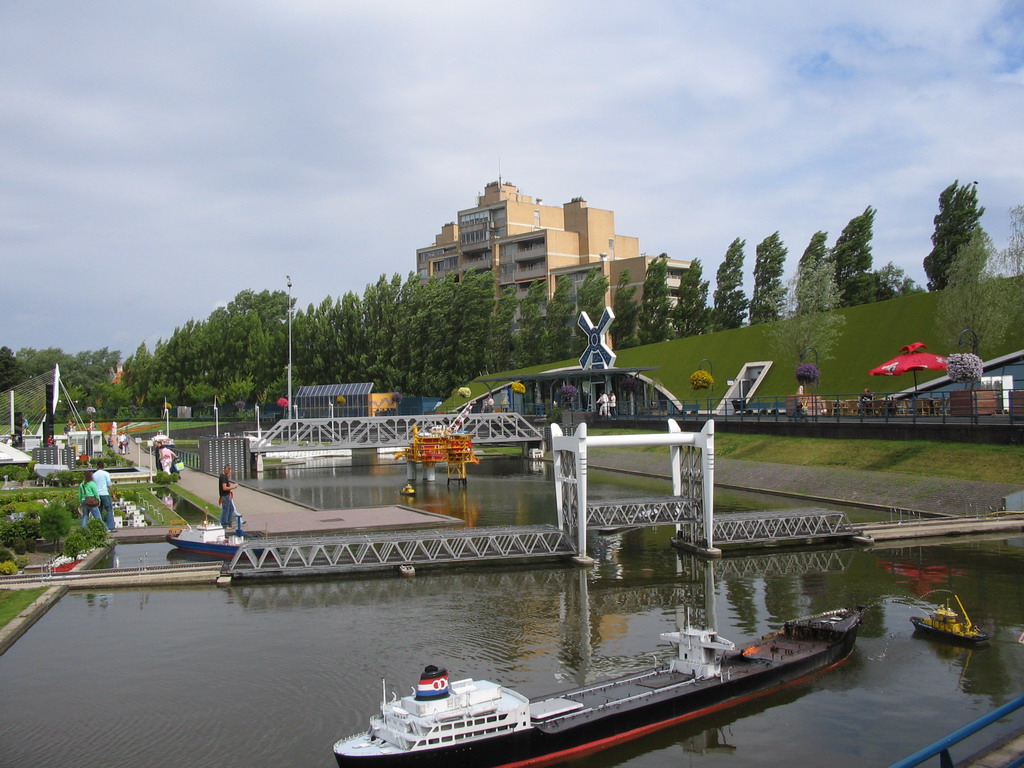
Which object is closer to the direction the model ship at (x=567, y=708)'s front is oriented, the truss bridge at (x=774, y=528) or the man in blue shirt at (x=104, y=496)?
the truss bridge

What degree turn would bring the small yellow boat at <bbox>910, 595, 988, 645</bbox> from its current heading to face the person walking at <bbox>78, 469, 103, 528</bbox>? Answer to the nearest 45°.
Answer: approximately 45° to its left

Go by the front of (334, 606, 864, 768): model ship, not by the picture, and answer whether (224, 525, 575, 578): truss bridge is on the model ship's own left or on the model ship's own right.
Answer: on the model ship's own left

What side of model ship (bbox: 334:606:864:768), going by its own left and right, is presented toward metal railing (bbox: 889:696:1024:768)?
right

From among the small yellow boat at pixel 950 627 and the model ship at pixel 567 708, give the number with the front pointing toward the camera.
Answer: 0

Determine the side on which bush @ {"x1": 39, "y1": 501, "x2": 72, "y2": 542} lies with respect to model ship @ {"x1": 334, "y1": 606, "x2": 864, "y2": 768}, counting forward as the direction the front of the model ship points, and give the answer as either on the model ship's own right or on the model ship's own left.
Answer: on the model ship's own left

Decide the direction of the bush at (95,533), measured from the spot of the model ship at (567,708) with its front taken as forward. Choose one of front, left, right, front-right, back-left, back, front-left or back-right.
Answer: left

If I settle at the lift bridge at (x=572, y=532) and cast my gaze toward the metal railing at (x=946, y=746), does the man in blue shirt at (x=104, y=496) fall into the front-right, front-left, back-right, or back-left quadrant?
back-right

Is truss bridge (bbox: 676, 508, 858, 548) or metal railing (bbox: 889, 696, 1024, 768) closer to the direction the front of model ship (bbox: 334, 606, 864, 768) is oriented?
the truss bridge

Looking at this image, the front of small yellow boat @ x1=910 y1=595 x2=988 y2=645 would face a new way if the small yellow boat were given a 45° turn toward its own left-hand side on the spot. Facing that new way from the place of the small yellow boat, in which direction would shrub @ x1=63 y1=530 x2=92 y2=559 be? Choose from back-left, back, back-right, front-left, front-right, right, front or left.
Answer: front

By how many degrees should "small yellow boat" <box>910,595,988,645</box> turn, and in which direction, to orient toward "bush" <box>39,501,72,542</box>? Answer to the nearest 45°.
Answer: approximately 45° to its left
